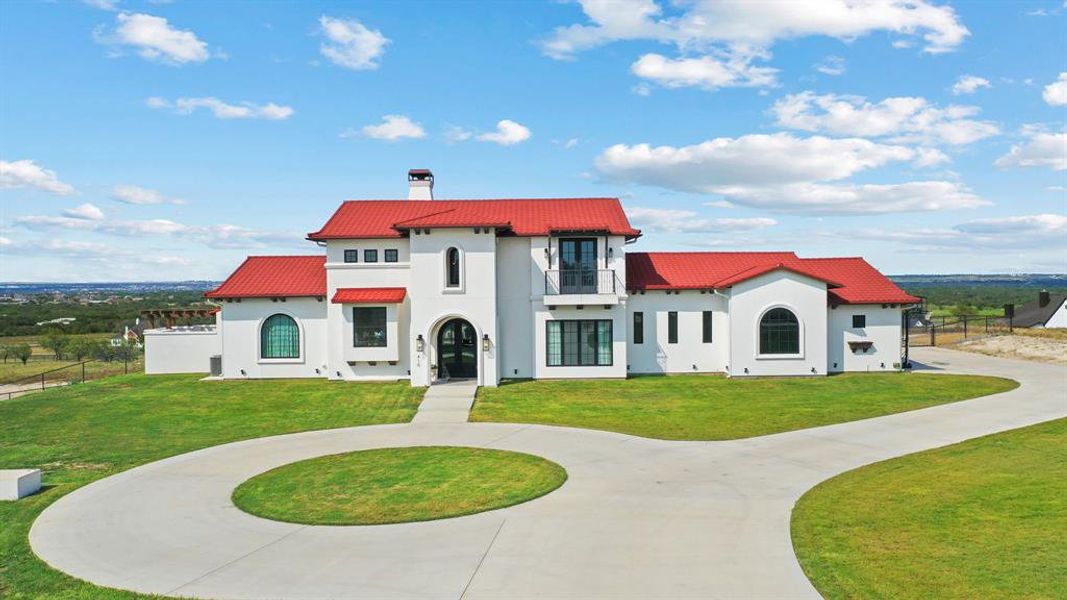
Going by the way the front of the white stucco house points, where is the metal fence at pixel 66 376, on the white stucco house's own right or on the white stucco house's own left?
on the white stucco house's own right

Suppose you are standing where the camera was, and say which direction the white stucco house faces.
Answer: facing the viewer
